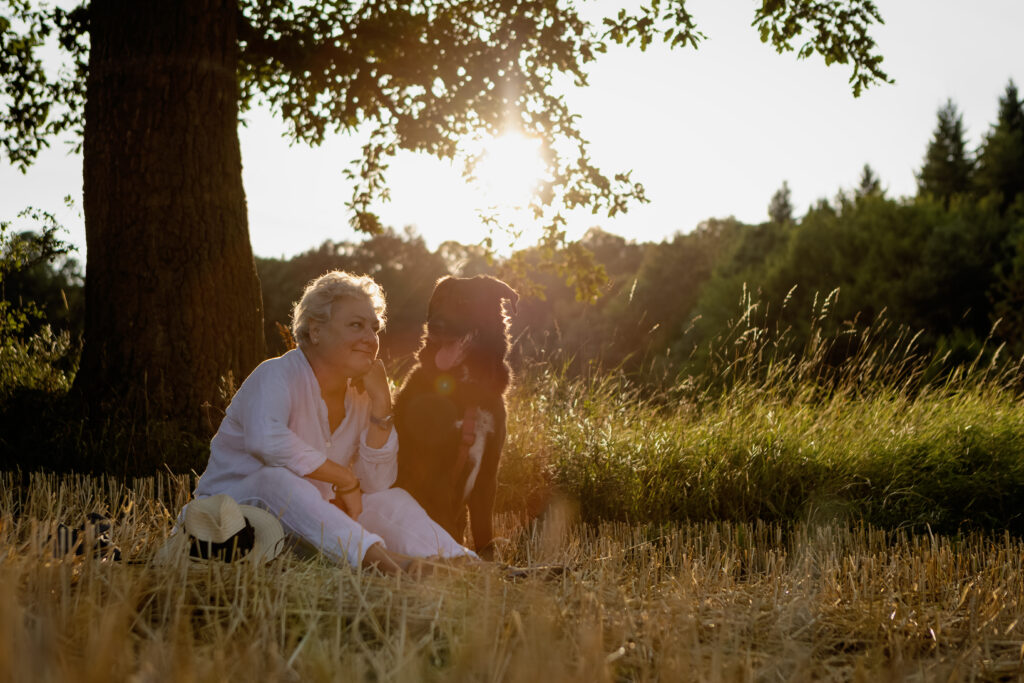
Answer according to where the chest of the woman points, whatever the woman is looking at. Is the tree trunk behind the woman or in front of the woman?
behind

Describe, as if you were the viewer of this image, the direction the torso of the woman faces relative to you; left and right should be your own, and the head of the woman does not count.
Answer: facing the viewer and to the right of the viewer

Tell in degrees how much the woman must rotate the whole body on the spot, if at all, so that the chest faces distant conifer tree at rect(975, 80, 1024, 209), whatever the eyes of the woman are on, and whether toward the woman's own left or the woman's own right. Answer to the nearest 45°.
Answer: approximately 90° to the woman's own left

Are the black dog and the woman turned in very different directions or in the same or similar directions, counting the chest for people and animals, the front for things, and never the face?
same or similar directions

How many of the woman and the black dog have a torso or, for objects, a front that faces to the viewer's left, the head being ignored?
0

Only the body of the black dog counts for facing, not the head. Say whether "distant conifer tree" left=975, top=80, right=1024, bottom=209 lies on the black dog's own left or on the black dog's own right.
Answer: on the black dog's own left

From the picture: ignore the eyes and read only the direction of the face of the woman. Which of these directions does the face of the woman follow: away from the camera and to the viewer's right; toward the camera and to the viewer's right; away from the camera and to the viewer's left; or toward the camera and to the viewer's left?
toward the camera and to the viewer's right
